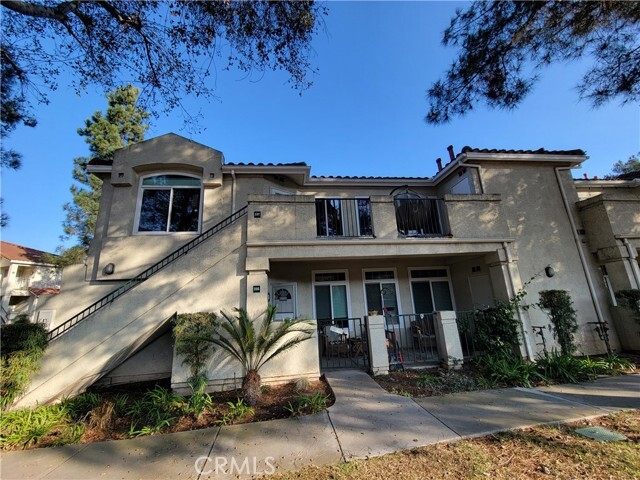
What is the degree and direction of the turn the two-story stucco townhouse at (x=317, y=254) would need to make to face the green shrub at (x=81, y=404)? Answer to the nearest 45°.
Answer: approximately 45° to its right

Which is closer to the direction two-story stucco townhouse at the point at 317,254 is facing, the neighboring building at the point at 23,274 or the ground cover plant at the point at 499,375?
the ground cover plant

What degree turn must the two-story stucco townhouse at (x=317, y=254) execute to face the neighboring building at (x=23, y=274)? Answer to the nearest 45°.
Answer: approximately 135° to its right

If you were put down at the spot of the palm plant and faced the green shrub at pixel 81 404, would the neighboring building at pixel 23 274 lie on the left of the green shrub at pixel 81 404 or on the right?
right

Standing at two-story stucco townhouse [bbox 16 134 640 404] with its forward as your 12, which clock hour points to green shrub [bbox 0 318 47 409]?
The green shrub is roughly at 2 o'clock from the two-story stucco townhouse.

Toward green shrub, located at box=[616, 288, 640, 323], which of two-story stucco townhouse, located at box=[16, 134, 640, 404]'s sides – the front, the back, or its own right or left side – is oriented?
left

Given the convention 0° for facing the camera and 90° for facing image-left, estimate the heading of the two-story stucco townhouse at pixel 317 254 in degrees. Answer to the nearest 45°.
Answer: approximately 0°
